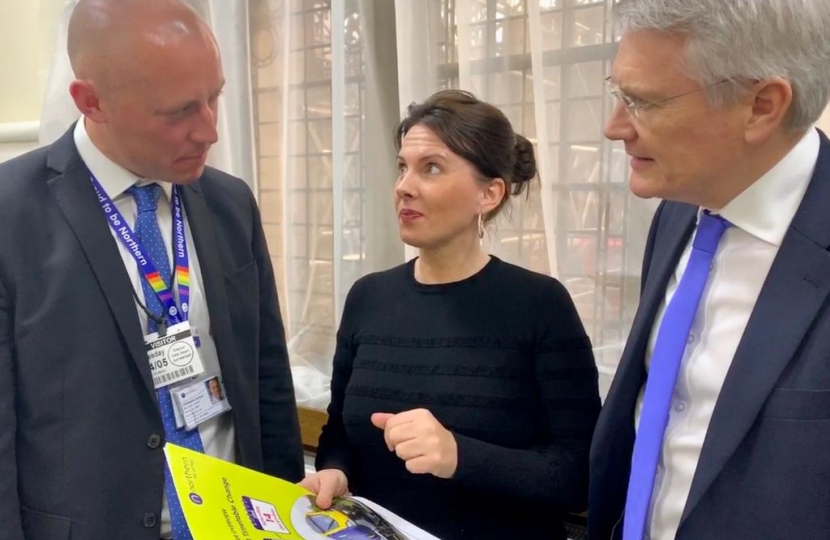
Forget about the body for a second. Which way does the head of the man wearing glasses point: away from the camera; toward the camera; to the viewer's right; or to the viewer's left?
to the viewer's left

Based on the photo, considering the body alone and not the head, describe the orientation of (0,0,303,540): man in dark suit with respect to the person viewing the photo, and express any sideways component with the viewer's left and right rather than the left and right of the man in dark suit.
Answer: facing the viewer and to the right of the viewer

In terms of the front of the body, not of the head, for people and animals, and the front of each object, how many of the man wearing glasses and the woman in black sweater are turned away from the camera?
0

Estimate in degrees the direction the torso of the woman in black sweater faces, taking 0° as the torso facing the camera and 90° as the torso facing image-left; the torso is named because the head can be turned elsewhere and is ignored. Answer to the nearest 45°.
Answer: approximately 45°

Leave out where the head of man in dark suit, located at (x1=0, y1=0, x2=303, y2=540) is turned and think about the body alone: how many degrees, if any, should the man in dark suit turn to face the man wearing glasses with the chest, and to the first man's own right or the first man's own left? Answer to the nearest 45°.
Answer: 0° — they already face them

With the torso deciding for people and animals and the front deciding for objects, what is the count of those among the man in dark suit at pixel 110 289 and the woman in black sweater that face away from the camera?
0

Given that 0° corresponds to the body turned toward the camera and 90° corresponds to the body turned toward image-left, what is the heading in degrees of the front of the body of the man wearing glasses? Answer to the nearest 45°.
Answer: approximately 45°
